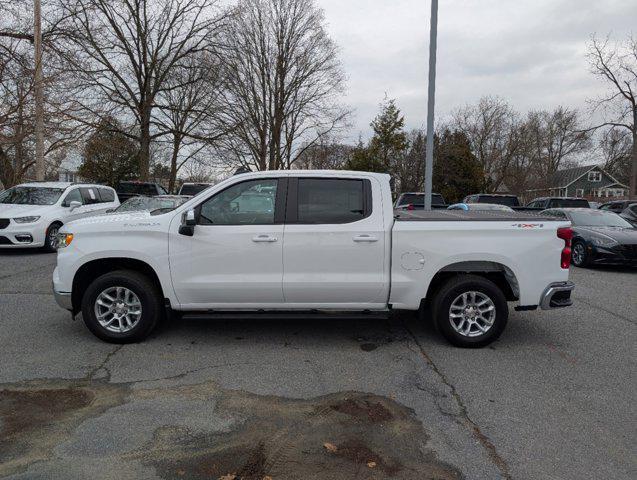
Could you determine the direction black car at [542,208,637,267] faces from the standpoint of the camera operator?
facing the viewer and to the right of the viewer

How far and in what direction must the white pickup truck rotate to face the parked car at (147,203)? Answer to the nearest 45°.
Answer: approximately 45° to its right

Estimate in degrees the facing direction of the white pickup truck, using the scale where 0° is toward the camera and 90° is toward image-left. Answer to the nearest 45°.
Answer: approximately 90°

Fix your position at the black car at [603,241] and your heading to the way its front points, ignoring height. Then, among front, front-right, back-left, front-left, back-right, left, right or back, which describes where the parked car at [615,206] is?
back-left

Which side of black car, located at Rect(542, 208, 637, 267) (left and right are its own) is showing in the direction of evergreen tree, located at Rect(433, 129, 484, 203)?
back

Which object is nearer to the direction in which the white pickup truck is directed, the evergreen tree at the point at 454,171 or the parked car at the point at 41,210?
the parked car

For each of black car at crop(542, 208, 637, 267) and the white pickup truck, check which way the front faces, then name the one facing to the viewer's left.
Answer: the white pickup truck

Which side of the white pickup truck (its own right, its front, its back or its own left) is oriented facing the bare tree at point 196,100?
right

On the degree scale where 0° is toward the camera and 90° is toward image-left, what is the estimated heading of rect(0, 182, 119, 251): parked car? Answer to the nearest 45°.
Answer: approximately 45°

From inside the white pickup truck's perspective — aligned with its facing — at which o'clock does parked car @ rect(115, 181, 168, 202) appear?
The parked car is roughly at 2 o'clock from the white pickup truck.

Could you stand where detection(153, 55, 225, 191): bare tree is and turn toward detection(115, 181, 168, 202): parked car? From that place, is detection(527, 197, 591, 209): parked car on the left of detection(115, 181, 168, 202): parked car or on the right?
left

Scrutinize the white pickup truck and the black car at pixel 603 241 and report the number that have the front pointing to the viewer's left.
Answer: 1

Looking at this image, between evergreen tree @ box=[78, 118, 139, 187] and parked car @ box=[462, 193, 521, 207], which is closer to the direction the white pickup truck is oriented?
the evergreen tree

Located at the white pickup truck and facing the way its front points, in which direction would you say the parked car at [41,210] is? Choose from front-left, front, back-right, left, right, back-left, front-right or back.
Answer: front-right

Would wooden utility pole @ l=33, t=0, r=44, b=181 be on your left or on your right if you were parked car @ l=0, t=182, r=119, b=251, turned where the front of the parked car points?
on your right
